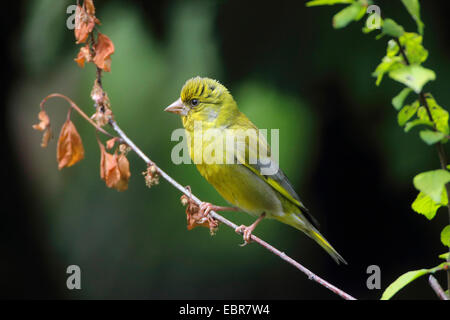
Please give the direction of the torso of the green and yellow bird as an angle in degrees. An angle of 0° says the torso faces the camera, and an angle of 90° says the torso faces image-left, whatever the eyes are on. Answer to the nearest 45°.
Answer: approximately 90°
